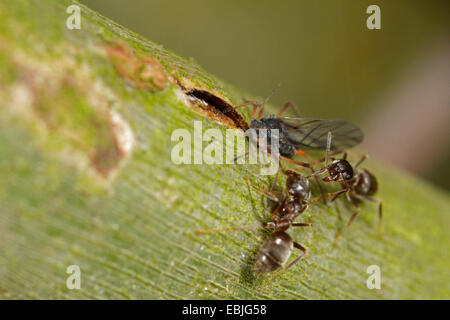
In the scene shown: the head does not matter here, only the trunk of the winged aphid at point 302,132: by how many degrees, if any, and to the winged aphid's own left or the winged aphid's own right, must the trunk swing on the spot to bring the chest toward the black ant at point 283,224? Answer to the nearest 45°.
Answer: approximately 90° to the winged aphid's own left

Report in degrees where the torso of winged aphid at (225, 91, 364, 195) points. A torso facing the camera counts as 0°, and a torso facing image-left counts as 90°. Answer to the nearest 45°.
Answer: approximately 90°
